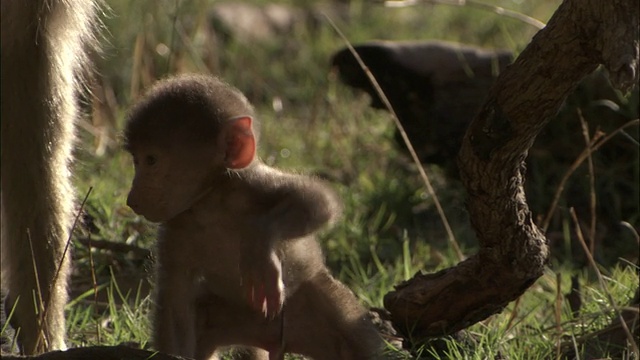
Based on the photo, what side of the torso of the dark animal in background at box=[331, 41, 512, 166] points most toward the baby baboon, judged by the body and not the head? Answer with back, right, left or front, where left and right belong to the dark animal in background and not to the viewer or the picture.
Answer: left

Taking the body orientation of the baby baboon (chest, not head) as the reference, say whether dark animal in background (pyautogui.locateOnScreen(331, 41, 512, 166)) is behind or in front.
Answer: behind

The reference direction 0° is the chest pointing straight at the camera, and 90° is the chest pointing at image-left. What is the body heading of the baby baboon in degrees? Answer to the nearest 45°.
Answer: approximately 45°

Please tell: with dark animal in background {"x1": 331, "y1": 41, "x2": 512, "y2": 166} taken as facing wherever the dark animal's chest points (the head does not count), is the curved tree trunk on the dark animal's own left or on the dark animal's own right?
on the dark animal's own left

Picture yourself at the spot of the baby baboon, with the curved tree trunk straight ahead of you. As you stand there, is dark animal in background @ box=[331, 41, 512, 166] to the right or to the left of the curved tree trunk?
left

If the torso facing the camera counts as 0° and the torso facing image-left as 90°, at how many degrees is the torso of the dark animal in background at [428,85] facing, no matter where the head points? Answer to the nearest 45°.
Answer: approximately 90°

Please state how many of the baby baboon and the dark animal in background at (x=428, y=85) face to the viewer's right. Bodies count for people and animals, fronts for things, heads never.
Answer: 0
